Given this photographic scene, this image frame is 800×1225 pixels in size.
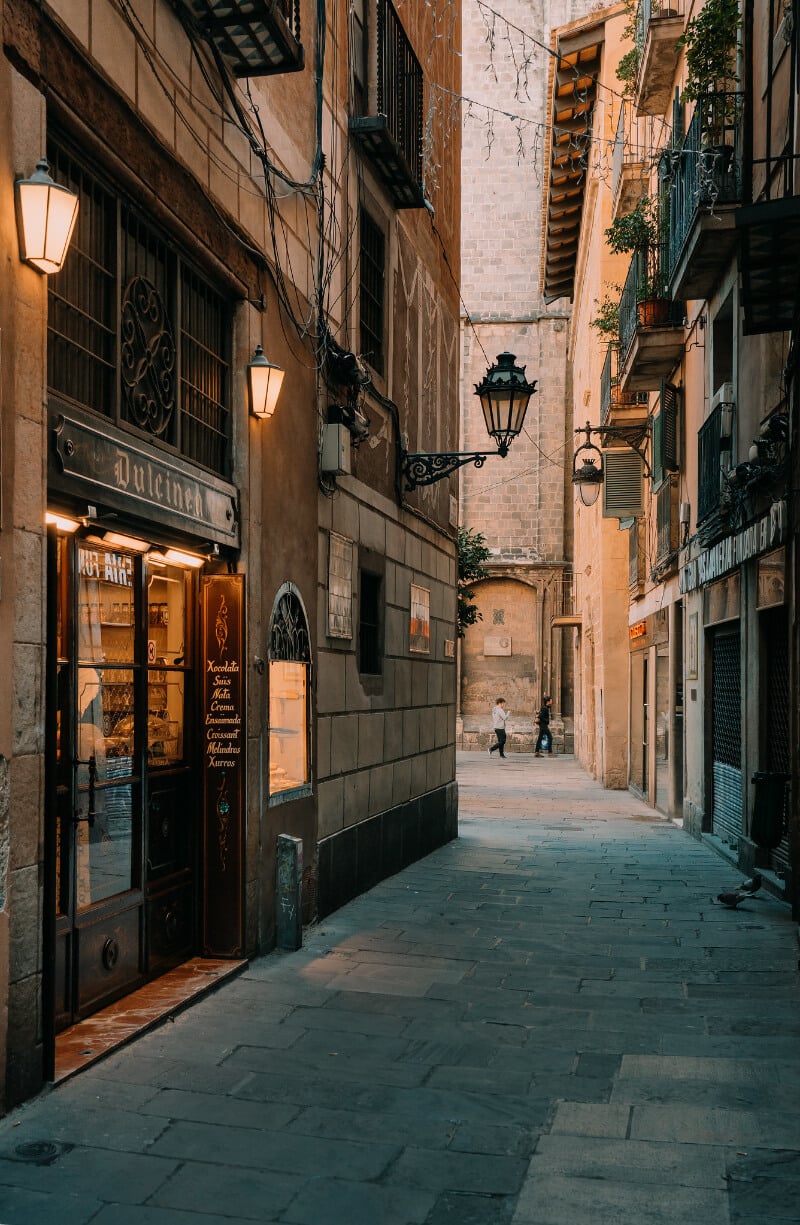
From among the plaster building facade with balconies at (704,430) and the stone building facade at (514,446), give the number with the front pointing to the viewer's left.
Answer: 1

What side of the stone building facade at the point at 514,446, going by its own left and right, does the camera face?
front

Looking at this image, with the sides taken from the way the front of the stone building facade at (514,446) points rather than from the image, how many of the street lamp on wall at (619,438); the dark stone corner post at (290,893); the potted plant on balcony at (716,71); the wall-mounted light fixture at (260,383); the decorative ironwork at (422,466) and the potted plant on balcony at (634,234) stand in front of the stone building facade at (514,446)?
6

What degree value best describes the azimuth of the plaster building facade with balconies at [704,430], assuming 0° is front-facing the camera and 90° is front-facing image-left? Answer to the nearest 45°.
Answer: approximately 90°

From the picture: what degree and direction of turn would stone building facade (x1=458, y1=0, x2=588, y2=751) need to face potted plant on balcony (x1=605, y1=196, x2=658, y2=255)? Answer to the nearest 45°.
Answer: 0° — it already faces it

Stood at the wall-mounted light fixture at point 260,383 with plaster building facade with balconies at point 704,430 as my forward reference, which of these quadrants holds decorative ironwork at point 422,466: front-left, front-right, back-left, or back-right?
front-left

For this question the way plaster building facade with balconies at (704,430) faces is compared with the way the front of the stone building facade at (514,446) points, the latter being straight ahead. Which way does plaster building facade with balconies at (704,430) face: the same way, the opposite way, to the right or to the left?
to the right

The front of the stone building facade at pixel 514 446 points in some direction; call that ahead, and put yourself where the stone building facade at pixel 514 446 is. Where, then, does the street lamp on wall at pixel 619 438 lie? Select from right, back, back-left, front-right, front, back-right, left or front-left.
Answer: front

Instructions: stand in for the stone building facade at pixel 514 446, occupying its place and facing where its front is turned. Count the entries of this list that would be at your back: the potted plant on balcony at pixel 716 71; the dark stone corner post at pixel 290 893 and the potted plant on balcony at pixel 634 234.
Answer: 0

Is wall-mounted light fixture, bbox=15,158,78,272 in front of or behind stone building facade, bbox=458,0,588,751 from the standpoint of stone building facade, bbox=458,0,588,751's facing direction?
in front

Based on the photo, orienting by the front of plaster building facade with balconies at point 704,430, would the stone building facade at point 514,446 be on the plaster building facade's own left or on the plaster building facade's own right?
on the plaster building facade's own right

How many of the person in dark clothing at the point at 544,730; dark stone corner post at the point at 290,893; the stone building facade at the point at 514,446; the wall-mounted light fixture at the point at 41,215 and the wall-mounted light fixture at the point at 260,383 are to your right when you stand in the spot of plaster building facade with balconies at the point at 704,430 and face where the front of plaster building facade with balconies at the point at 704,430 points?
2
